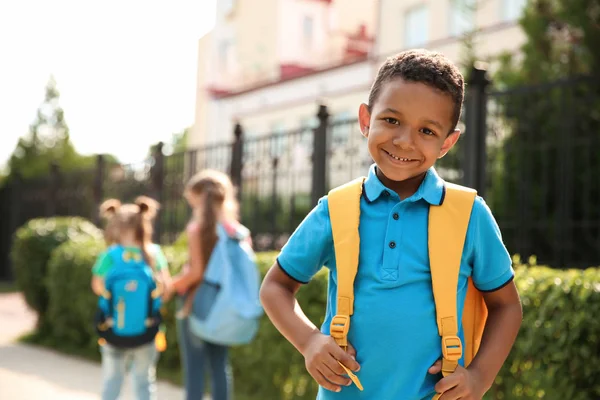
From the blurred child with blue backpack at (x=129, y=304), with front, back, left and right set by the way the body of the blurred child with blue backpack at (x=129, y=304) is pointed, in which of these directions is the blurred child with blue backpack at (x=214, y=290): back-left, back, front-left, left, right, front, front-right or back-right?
right

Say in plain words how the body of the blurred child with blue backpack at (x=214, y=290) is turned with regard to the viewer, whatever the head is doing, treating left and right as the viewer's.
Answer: facing away from the viewer and to the left of the viewer

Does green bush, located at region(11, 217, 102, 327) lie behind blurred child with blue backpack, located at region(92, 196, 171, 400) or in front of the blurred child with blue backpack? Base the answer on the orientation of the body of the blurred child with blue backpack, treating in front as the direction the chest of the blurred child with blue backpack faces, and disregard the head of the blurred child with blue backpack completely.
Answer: in front

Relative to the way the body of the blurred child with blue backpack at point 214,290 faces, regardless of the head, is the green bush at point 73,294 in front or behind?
in front

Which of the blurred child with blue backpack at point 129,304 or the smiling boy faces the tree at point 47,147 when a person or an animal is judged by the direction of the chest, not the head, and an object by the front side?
the blurred child with blue backpack

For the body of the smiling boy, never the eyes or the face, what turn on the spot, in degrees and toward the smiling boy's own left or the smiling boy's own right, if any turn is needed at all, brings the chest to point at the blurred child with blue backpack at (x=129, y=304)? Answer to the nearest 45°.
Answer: approximately 135° to the smiling boy's own right

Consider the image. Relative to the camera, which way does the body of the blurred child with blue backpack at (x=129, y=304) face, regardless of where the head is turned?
away from the camera

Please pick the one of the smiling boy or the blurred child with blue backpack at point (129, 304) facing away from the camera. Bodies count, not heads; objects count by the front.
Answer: the blurred child with blue backpack

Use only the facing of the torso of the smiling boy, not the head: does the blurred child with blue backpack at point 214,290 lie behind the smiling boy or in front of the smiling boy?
behind

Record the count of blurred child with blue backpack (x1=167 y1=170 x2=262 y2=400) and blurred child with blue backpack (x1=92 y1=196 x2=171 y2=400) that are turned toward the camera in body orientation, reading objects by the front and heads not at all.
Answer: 0

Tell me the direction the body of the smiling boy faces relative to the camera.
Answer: toward the camera

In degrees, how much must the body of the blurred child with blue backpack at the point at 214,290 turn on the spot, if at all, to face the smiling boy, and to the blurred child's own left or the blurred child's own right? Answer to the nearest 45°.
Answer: approximately 135° to the blurred child's own left

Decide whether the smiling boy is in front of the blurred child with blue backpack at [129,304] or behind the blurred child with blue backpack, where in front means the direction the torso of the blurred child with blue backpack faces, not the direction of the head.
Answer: behind

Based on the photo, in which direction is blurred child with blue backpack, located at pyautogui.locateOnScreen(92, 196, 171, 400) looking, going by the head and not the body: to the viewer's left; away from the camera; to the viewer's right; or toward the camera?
away from the camera

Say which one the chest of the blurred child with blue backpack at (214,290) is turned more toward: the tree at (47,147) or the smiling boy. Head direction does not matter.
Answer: the tree
